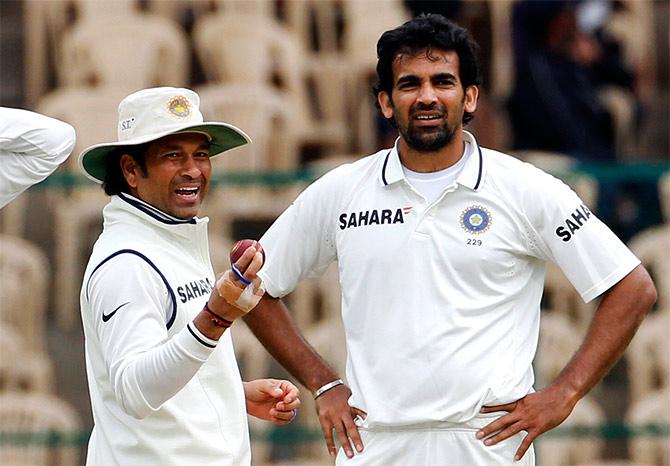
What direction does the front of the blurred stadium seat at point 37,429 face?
toward the camera
